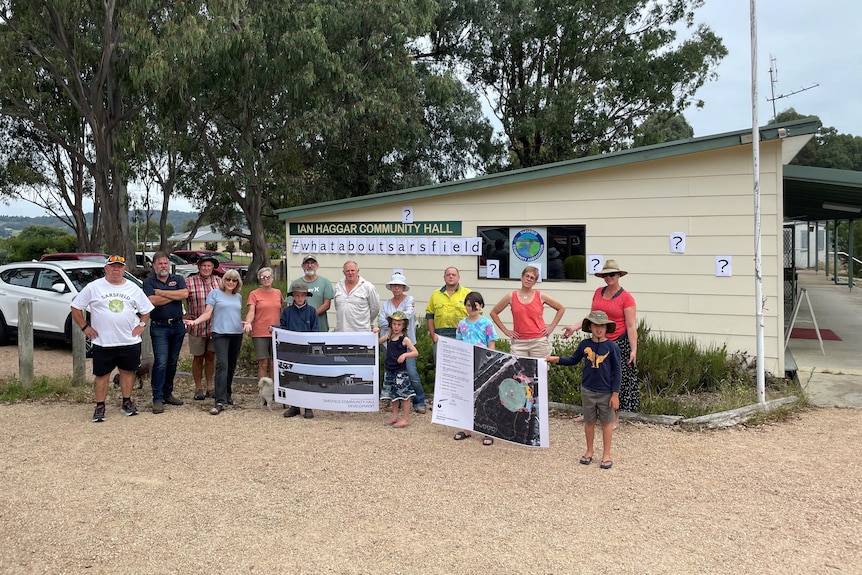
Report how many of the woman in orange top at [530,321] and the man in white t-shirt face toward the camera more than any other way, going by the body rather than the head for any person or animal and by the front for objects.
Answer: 2

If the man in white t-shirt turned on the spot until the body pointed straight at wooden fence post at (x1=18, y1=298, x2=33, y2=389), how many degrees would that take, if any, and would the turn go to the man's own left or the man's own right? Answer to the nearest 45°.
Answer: approximately 135° to the man's own right

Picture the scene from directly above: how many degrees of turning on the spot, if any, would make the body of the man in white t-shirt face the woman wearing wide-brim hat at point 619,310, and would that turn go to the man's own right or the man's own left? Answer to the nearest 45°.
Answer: approximately 45° to the man's own left

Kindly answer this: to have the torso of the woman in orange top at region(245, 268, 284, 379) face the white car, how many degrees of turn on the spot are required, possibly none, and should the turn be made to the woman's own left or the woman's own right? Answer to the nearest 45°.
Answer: approximately 135° to the woman's own right

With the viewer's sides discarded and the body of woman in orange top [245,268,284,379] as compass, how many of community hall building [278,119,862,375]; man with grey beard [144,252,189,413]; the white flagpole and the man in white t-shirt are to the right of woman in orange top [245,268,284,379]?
2

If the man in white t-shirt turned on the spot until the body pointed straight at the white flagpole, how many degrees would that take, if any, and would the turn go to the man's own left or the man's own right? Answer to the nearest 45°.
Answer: approximately 45° to the man's own left
